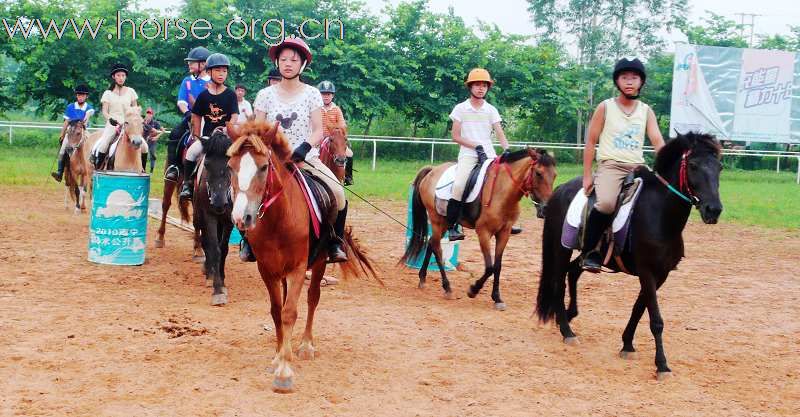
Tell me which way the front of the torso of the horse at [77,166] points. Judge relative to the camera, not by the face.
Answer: toward the camera

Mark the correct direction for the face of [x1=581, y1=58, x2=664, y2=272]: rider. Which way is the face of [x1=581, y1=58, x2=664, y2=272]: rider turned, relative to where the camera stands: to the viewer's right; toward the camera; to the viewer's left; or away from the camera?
toward the camera

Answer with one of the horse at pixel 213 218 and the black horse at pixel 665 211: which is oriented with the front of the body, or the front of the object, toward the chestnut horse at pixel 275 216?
the horse

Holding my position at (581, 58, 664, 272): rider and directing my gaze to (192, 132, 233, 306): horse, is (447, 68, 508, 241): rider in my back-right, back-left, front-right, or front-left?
front-right

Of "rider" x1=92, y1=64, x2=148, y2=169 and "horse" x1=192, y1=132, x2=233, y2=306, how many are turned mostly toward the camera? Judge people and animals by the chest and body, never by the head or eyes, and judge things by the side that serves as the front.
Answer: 2

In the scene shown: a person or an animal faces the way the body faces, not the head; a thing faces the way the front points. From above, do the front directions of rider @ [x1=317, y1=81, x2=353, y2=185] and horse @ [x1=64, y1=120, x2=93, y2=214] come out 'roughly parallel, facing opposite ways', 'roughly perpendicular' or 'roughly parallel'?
roughly parallel

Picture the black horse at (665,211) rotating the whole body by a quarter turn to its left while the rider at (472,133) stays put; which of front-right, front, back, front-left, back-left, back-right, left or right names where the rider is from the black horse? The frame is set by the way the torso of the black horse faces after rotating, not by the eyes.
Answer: left

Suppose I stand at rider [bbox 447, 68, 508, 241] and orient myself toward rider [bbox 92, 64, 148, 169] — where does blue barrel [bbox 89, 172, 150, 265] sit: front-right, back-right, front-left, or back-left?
front-left

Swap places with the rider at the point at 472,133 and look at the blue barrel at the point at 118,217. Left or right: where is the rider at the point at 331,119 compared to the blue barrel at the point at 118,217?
right

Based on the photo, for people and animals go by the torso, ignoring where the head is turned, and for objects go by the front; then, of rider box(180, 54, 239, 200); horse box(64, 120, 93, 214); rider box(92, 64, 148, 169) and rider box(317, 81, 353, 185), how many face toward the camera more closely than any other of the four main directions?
4

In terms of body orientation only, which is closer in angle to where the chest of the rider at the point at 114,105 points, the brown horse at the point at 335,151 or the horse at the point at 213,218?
the horse

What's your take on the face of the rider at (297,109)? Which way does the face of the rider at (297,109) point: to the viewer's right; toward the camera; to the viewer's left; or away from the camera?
toward the camera

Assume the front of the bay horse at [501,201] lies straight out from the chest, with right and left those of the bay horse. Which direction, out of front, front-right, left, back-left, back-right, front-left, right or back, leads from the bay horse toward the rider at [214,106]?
back-right

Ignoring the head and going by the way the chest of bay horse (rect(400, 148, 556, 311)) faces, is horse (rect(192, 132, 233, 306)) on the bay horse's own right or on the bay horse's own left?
on the bay horse's own right

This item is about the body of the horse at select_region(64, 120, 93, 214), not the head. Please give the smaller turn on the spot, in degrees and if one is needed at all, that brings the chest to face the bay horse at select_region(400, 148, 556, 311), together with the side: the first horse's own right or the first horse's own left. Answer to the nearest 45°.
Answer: approximately 45° to the first horse's own left

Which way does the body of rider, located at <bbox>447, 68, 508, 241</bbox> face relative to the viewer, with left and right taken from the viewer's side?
facing the viewer and to the right of the viewer

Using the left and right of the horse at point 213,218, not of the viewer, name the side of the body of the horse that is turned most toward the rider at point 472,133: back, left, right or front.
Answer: left
